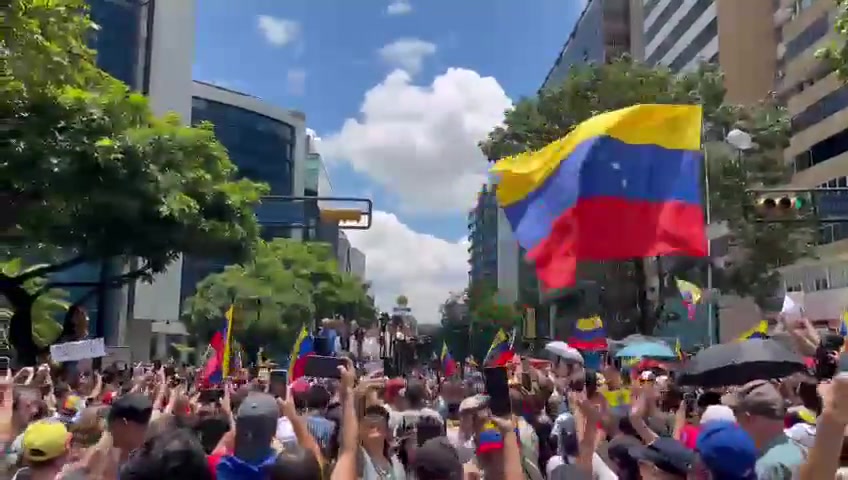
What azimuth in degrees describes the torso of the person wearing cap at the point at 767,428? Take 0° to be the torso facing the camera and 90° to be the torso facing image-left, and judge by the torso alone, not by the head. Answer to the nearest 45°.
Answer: approximately 135°

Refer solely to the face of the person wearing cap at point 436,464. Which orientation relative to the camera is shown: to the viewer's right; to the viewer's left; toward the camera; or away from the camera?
away from the camera

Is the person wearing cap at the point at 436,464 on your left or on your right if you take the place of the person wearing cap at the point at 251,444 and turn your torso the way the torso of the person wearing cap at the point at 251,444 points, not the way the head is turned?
on your right

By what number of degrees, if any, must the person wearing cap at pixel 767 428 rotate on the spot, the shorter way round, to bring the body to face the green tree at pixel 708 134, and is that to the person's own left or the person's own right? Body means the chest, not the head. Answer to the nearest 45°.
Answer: approximately 45° to the person's own right

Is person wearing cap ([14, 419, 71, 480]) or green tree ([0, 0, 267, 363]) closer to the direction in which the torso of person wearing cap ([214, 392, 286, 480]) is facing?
the green tree

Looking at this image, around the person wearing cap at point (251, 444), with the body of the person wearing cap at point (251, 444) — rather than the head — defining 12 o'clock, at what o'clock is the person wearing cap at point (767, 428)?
the person wearing cap at point (767, 428) is roughly at 3 o'clock from the person wearing cap at point (251, 444).

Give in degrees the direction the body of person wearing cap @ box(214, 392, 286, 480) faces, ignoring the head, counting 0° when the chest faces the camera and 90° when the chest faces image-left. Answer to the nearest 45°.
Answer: approximately 180°

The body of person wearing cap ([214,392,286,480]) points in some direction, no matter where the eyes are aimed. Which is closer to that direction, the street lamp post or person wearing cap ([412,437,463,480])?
the street lamp post

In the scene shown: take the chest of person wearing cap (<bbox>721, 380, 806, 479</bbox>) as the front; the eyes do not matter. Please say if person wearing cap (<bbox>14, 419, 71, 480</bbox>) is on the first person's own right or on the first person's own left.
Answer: on the first person's own left

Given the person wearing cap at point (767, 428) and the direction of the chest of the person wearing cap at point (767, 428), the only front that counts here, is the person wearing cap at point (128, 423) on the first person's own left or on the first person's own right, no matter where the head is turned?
on the first person's own left

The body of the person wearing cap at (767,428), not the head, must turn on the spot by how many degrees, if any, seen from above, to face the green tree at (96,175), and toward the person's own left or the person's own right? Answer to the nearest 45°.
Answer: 0° — they already face it
